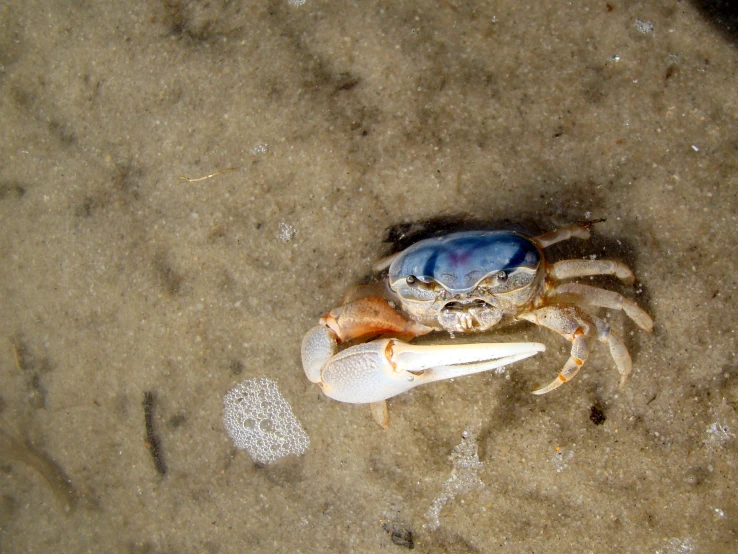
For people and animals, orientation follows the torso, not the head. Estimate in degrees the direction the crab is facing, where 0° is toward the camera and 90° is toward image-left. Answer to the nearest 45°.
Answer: approximately 0°
